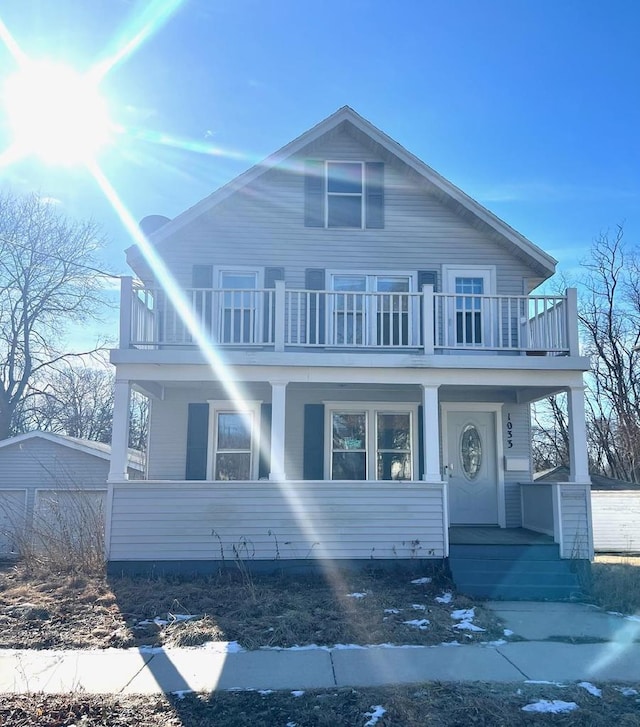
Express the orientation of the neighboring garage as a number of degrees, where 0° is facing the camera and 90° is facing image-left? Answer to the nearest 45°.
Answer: approximately 0°

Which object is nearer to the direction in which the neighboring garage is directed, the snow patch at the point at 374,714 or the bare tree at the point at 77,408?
the snow patch

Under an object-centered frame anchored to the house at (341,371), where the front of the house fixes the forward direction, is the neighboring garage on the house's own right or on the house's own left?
on the house's own right

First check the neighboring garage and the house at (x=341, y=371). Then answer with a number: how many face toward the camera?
2

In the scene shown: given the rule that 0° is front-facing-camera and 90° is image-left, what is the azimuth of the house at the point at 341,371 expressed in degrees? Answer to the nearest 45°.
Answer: approximately 0°

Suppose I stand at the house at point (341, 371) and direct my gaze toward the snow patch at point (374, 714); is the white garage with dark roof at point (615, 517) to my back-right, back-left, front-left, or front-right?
back-left

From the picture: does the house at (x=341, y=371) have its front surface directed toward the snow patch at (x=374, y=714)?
yes

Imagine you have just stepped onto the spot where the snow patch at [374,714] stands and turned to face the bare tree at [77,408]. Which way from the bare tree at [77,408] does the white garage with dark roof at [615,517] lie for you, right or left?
right

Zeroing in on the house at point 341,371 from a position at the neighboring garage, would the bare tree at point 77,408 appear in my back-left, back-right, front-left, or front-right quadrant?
back-left

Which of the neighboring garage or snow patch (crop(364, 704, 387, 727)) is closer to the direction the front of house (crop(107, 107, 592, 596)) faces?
the snow patch

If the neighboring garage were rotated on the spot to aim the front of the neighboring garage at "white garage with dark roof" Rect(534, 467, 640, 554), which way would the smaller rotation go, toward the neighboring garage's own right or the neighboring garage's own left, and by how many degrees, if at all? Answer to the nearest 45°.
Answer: approximately 45° to the neighboring garage's own left
